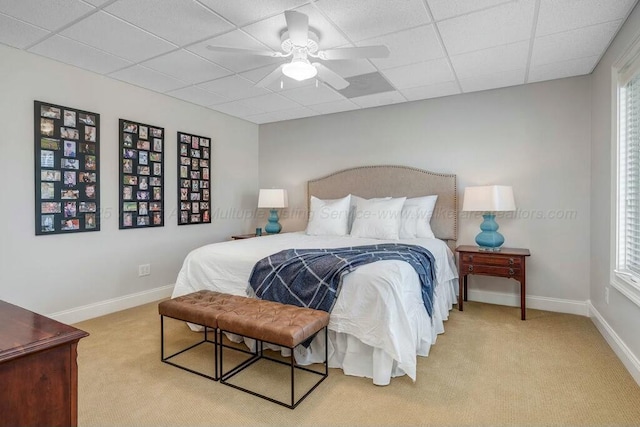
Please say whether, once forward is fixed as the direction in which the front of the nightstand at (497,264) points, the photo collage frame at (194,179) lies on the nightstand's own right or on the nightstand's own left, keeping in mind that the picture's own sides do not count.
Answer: on the nightstand's own right

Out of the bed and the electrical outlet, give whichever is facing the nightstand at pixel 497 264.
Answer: the electrical outlet

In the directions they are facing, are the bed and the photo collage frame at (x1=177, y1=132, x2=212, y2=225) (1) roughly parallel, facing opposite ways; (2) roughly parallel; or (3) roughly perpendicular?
roughly perpendicular

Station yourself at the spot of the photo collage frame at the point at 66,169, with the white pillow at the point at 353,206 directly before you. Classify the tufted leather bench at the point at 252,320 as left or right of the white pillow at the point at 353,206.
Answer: right

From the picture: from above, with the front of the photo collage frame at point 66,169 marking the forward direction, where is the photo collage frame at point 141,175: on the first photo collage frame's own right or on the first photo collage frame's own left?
on the first photo collage frame's own left

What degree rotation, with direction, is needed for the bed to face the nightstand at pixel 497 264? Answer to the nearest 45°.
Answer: approximately 180°

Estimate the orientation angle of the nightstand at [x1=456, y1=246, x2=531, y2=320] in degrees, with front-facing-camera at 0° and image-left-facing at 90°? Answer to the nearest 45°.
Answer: approximately 0°

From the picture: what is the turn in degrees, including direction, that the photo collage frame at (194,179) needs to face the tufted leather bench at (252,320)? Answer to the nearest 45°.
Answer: approximately 45° to its right

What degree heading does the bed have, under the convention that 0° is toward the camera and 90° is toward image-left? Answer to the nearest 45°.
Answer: approximately 45°

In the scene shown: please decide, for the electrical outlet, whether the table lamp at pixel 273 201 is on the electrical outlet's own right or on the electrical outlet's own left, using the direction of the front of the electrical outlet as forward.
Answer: on the electrical outlet's own left

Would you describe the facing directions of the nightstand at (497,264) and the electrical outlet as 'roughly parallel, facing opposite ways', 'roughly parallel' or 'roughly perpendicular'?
roughly perpendicular

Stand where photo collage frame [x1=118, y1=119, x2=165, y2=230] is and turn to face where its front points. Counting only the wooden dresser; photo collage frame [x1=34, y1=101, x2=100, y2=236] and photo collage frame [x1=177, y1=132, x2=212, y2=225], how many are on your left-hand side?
1

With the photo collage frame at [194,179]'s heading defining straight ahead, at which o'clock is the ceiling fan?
The ceiling fan is roughly at 1 o'clock from the photo collage frame.

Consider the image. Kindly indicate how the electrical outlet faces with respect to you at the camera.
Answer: facing the viewer and to the right of the viewer
